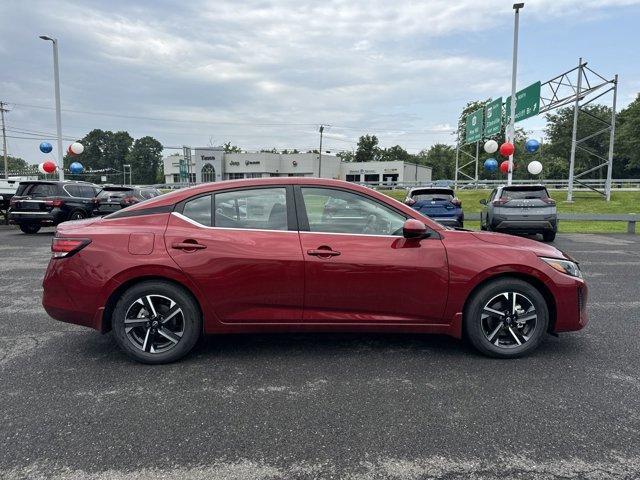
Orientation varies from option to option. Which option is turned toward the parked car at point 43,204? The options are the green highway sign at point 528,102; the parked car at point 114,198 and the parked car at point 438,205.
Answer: the green highway sign

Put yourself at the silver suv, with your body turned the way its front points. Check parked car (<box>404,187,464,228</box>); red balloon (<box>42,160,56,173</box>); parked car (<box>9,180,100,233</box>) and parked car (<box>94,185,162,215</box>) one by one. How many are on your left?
4

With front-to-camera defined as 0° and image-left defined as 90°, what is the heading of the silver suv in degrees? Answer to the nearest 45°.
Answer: approximately 180°

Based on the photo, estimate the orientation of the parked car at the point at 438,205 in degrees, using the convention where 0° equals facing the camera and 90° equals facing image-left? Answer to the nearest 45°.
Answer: approximately 180°

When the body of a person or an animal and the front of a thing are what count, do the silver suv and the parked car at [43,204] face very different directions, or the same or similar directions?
same or similar directions

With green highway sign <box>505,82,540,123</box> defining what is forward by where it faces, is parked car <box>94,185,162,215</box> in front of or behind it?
in front

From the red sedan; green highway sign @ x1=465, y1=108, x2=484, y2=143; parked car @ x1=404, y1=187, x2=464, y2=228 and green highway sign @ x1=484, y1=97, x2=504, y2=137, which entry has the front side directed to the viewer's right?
the red sedan

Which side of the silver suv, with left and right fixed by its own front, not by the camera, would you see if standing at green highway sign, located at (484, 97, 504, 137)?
front

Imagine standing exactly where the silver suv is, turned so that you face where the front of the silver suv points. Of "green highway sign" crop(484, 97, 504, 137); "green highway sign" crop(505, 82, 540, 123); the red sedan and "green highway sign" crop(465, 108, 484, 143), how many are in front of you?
3

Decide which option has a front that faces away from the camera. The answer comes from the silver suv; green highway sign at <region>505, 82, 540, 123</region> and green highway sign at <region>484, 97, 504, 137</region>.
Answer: the silver suv

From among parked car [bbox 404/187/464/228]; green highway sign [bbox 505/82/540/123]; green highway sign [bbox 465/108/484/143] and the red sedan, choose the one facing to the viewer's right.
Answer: the red sedan

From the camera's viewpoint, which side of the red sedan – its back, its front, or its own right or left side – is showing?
right

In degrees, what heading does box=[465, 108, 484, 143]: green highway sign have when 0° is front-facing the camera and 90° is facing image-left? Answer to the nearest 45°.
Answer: approximately 45°

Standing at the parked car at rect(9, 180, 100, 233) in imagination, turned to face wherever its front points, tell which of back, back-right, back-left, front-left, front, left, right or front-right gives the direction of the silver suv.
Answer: right

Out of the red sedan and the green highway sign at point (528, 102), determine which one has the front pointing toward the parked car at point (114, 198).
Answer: the green highway sign

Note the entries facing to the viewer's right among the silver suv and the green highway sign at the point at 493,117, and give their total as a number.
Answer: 0
